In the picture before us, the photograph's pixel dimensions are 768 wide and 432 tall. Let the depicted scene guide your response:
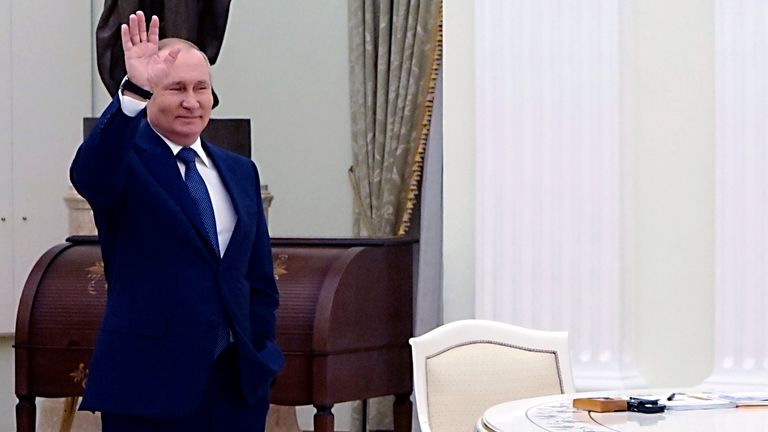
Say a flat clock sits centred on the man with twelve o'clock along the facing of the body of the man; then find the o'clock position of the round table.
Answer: The round table is roughly at 11 o'clock from the man.

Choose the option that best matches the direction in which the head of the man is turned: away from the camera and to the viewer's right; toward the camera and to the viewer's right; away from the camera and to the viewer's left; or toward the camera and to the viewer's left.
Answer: toward the camera and to the viewer's right

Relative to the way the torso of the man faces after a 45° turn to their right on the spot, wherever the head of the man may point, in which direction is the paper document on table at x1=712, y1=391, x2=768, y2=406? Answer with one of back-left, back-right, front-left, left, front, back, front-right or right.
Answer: left

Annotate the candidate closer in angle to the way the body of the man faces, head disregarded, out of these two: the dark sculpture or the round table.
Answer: the round table

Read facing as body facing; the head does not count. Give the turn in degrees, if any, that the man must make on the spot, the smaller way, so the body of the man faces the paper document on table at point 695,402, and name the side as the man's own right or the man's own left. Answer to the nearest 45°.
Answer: approximately 45° to the man's own left

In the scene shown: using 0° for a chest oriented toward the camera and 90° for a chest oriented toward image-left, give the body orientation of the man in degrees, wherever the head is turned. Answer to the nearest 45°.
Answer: approximately 315°
